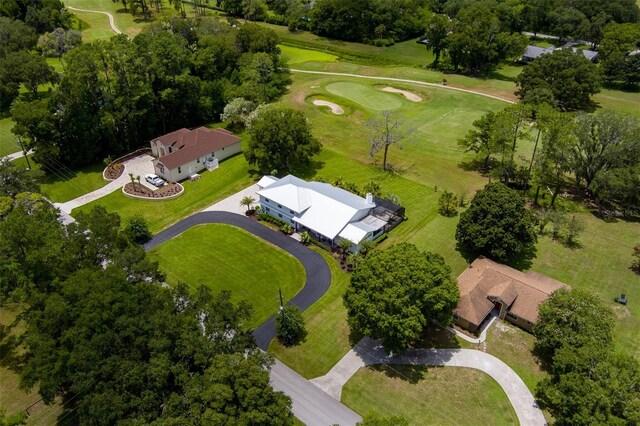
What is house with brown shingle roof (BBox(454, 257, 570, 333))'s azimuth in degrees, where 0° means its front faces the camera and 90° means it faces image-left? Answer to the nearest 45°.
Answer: approximately 45°

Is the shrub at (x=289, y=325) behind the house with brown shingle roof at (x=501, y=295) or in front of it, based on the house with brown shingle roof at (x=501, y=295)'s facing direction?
in front
